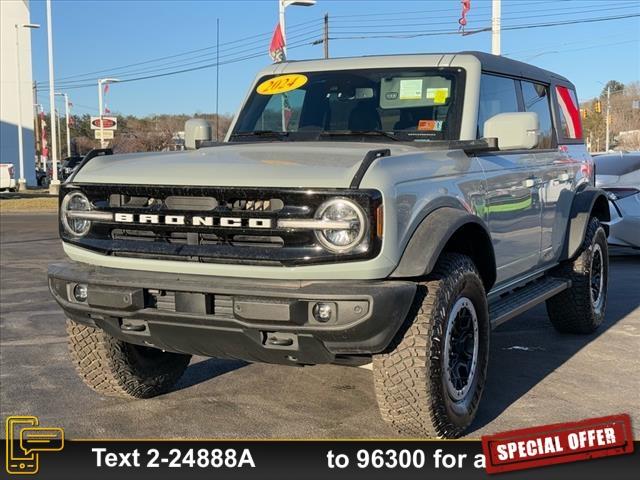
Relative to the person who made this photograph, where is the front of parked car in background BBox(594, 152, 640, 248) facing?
facing the viewer and to the left of the viewer

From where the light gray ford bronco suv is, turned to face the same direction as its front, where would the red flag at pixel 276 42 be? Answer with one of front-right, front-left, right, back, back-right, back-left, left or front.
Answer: back-right

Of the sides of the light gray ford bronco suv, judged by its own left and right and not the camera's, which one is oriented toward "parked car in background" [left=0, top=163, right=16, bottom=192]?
right

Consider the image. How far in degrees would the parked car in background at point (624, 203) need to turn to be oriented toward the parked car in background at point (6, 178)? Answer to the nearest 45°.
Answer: approximately 90° to its right

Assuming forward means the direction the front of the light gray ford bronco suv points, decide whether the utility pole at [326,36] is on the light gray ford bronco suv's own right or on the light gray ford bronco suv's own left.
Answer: on the light gray ford bronco suv's own right

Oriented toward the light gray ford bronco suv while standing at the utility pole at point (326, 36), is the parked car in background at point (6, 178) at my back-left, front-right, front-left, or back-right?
front-right

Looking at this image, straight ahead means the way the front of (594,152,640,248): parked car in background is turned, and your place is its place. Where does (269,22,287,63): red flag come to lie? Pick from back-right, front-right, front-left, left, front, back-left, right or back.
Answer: right

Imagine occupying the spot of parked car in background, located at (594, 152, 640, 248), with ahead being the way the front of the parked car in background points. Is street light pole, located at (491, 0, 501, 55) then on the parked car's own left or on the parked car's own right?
on the parked car's own right

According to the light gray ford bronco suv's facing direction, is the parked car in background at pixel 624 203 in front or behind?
behind
